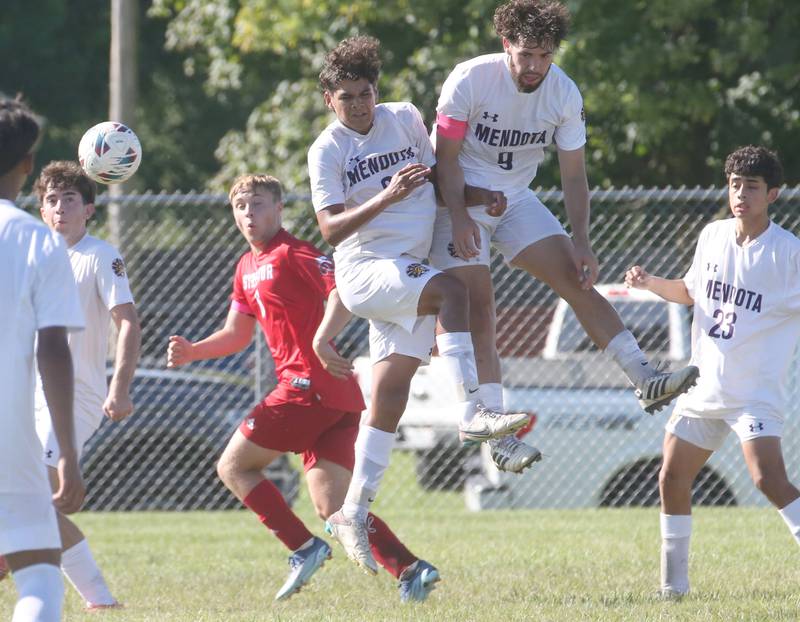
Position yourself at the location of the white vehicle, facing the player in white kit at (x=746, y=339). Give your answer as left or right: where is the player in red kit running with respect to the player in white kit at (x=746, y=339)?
right

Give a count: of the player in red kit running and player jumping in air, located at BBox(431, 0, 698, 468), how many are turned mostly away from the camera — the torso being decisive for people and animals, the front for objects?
0

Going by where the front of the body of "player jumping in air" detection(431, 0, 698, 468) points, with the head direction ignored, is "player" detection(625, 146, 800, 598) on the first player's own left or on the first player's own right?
on the first player's own left

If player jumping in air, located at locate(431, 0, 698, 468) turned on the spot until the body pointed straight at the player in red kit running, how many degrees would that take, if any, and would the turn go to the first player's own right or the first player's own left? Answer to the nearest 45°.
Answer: approximately 90° to the first player's own right

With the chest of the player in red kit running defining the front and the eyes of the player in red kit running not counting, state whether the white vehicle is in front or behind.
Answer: behind

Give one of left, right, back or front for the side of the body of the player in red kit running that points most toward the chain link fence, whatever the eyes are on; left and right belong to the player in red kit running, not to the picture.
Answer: back

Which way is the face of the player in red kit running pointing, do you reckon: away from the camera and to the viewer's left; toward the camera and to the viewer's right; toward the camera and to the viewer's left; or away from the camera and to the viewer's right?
toward the camera and to the viewer's left

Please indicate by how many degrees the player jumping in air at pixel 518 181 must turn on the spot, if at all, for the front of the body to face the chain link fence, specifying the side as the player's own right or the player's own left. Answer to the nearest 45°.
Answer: approximately 180°

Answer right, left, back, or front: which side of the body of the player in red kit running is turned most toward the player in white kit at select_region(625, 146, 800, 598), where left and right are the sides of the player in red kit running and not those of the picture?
left

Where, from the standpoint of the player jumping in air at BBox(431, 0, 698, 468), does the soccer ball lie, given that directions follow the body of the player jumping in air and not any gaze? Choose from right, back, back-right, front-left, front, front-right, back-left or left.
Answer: right

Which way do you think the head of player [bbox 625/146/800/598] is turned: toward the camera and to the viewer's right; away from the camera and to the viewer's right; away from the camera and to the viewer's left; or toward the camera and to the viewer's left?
toward the camera and to the viewer's left
